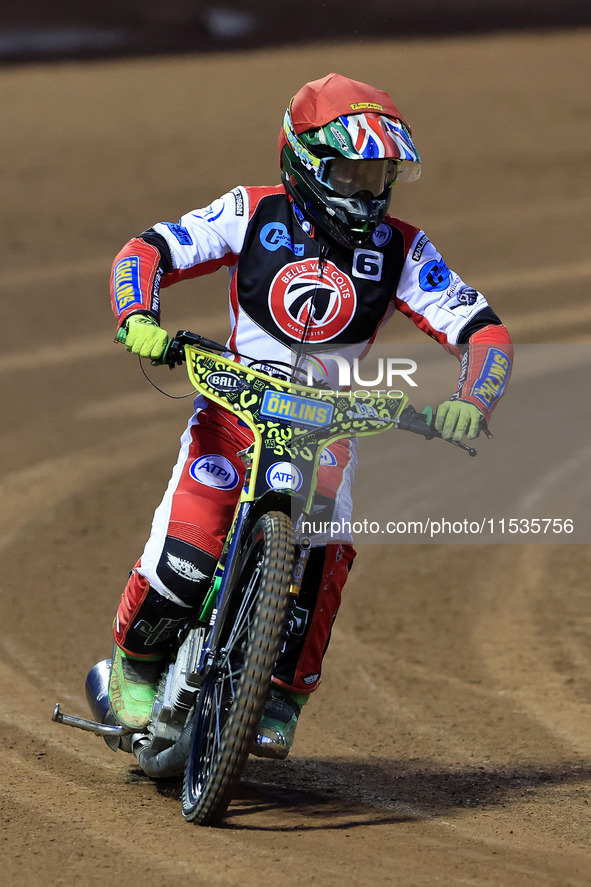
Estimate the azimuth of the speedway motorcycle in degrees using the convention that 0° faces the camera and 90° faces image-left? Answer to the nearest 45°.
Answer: approximately 0°
